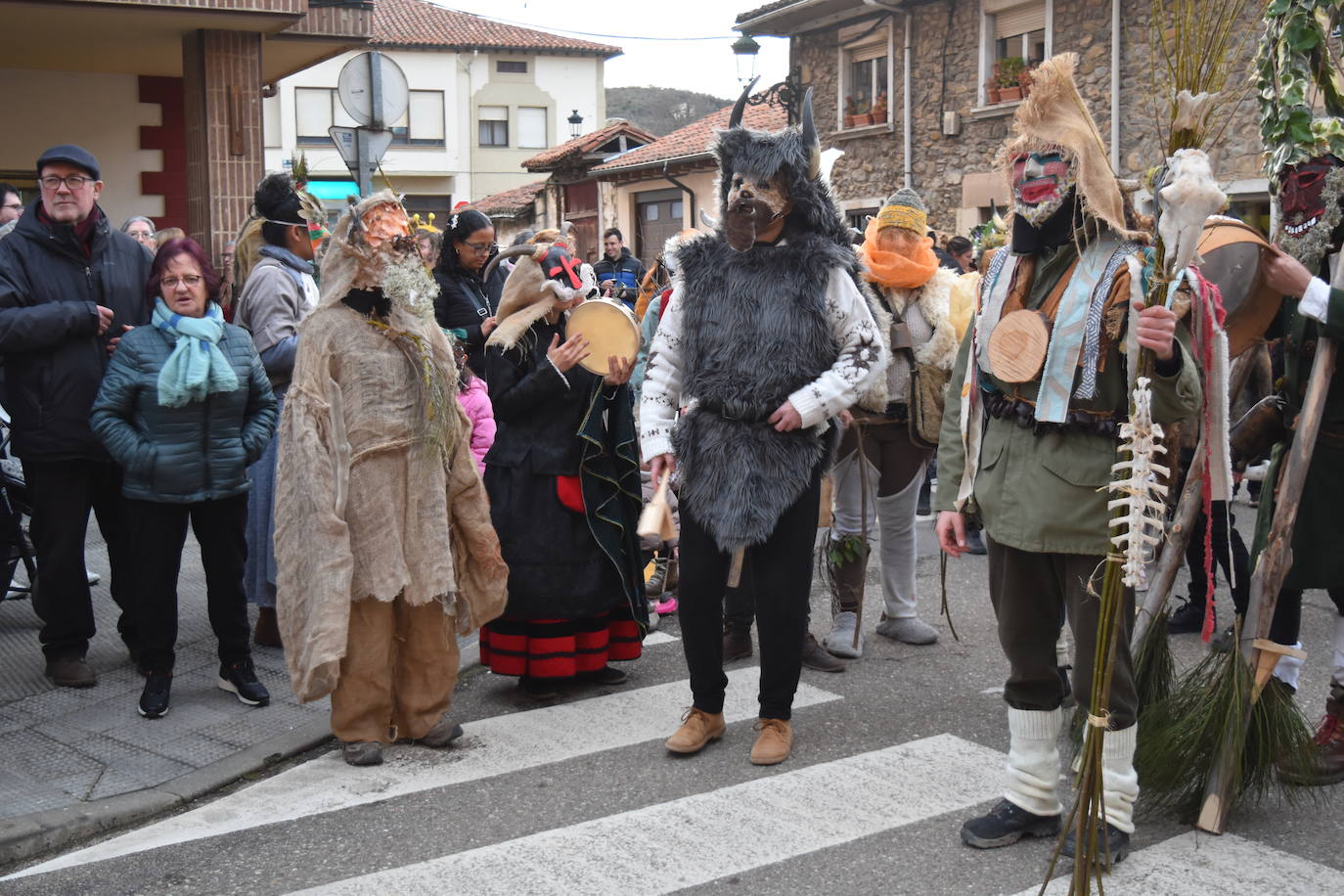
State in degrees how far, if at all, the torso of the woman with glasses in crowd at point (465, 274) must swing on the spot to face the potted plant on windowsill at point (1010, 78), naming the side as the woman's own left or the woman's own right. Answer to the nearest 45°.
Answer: approximately 90° to the woman's own left

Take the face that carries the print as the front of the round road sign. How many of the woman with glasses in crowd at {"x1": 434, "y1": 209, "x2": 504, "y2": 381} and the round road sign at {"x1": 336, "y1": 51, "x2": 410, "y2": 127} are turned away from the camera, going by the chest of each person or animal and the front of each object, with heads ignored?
1

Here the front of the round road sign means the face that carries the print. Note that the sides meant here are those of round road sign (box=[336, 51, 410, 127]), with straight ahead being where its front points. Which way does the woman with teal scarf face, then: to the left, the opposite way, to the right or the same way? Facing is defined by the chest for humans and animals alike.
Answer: the opposite way

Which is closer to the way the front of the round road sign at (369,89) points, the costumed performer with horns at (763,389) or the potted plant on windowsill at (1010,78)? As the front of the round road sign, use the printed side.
the potted plant on windowsill

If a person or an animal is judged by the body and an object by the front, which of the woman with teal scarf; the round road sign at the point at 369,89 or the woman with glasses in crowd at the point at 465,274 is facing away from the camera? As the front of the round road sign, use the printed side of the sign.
the round road sign

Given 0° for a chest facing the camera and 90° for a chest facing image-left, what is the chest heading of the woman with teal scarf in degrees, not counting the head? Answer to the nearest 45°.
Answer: approximately 0°

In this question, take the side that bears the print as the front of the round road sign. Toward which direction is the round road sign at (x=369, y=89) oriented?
away from the camera

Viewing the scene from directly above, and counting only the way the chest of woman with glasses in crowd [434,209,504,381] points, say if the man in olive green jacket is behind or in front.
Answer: in front

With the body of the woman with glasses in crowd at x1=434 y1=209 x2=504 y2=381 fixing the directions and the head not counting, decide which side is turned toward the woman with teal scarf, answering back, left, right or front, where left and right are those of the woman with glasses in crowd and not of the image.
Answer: right

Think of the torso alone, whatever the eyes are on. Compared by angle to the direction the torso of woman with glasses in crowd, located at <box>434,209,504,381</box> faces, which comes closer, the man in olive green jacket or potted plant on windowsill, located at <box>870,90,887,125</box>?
the man in olive green jacket
